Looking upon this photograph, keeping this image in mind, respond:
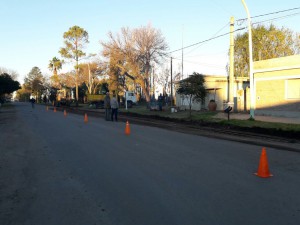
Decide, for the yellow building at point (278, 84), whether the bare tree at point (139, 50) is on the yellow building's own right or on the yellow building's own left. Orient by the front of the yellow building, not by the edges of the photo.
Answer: on the yellow building's own right

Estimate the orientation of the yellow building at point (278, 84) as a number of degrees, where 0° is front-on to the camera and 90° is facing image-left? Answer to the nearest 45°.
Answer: approximately 45°
